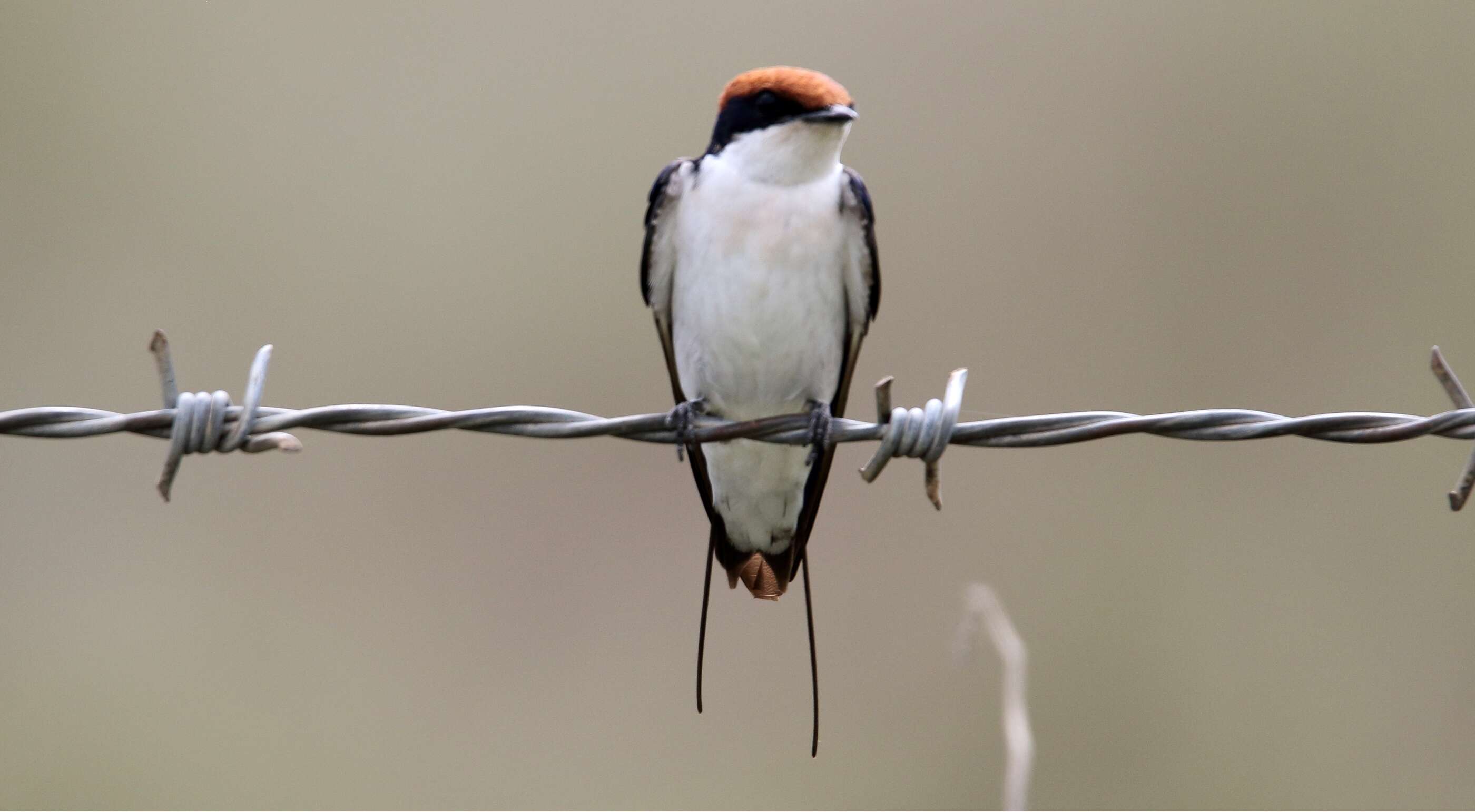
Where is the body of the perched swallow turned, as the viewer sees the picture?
toward the camera
